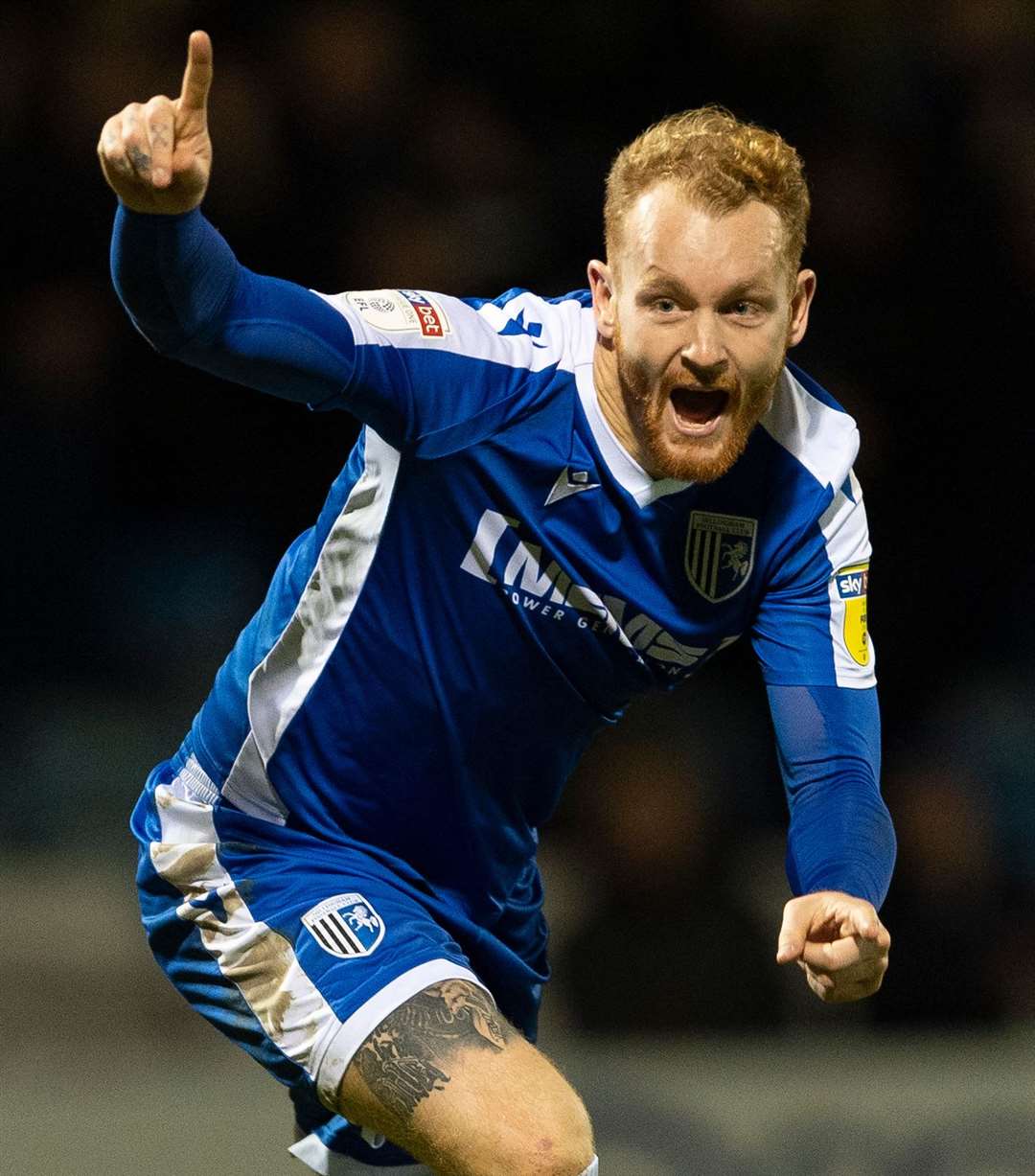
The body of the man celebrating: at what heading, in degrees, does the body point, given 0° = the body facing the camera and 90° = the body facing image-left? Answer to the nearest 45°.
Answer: approximately 315°
